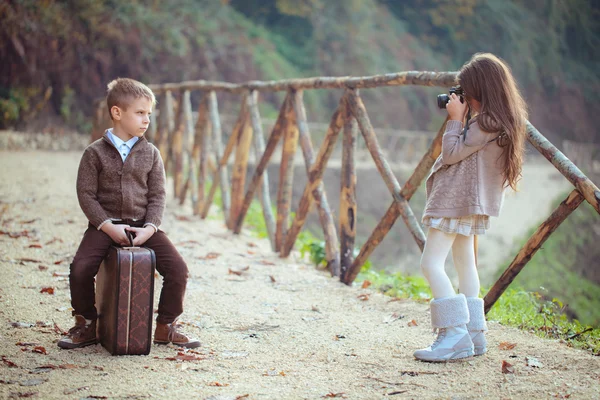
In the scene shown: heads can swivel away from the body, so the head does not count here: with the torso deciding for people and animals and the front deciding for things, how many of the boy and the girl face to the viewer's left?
1

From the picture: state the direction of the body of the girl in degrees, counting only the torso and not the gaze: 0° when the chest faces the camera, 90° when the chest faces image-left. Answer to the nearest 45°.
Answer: approximately 90°

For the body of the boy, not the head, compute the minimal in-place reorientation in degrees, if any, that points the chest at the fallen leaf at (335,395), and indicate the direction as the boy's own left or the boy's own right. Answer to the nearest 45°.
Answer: approximately 45° to the boy's own left

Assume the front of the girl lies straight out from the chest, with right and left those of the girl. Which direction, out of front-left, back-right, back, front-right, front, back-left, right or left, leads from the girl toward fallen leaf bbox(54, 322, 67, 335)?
front

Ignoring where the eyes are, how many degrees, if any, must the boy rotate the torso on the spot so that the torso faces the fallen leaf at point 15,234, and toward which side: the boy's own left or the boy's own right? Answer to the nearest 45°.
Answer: approximately 180°

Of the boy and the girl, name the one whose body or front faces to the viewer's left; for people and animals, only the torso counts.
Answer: the girl

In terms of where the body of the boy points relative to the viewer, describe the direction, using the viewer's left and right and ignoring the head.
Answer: facing the viewer

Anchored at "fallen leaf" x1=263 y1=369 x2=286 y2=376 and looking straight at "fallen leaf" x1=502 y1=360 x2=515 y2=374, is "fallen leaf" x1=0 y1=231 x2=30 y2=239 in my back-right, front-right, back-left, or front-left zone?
back-left
